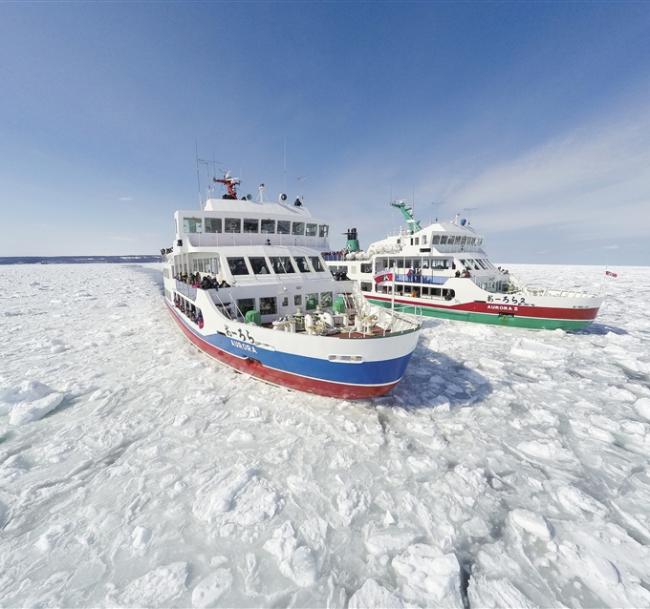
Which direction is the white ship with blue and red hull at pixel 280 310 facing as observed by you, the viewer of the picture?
facing the viewer and to the right of the viewer
